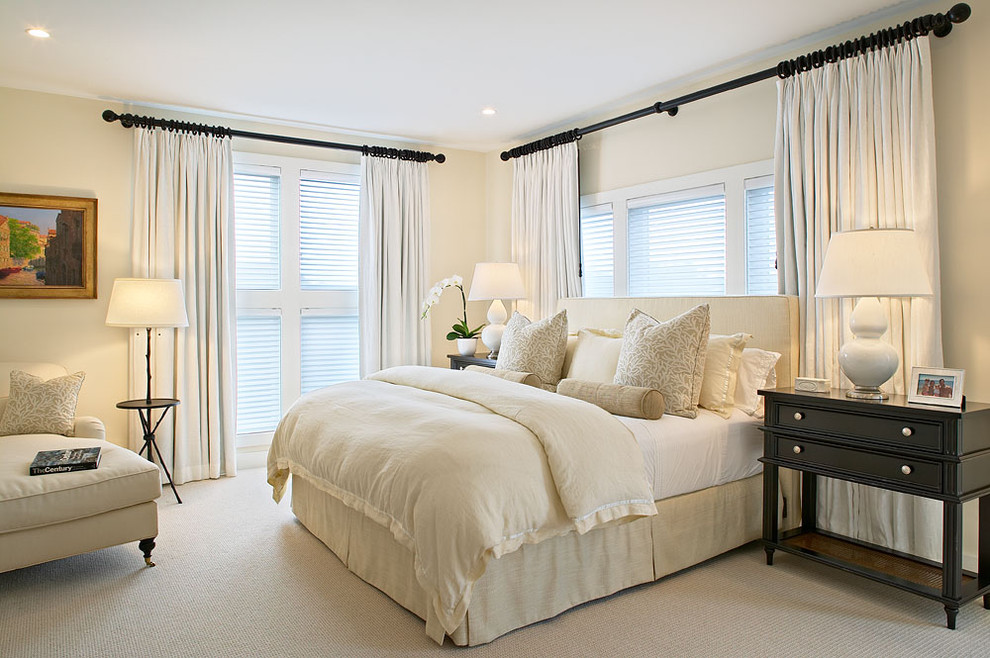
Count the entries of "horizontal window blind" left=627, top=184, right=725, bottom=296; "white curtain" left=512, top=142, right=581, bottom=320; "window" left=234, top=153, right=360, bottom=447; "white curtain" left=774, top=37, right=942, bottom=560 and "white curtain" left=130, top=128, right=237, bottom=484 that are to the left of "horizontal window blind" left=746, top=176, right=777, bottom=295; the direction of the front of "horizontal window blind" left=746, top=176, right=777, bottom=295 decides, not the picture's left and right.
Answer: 1

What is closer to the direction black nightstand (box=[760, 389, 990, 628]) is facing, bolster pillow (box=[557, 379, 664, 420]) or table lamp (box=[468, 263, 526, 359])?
the bolster pillow

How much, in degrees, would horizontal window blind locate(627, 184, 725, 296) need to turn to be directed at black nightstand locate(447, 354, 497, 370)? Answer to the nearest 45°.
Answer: approximately 45° to its right

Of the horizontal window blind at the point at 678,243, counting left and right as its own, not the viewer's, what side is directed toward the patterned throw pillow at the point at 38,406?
front

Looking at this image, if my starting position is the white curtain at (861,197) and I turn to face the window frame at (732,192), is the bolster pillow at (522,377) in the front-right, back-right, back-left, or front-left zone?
front-left

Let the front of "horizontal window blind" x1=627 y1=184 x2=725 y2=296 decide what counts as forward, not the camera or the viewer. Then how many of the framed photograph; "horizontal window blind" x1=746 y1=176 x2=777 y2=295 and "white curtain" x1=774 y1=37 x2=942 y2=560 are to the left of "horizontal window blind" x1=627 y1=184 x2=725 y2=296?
3

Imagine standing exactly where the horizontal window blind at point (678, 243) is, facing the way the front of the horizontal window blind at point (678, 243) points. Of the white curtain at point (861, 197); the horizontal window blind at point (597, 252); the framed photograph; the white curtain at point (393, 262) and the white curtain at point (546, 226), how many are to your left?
2

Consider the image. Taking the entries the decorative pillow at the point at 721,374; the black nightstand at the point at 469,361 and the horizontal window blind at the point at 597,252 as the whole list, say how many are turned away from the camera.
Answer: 0

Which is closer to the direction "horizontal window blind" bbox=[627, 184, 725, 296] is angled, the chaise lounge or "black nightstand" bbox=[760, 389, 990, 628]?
the chaise lounge

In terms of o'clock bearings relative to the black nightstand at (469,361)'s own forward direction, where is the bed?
The bed is roughly at 10 o'clock from the black nightstand.

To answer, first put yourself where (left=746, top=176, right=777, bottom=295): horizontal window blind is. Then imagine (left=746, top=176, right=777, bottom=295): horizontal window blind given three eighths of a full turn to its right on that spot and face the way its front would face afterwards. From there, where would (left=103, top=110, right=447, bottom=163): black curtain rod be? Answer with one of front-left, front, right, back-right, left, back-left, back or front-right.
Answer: left

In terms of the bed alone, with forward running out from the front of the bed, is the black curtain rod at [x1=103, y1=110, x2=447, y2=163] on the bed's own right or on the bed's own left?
on the bed's own right

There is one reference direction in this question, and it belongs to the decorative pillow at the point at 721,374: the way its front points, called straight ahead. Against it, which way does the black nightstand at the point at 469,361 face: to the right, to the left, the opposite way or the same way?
the same way

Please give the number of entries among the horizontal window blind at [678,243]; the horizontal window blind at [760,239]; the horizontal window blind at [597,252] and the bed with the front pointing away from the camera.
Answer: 0

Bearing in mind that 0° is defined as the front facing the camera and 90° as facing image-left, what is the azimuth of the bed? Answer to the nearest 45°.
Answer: approximately 45°

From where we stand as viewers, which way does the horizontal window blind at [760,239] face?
facing the viewer and to the left of the viewer

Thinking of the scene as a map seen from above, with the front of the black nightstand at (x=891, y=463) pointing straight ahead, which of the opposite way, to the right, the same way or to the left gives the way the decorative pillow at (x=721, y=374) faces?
the same way

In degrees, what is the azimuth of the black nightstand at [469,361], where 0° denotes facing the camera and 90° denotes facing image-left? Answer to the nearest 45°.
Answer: approximately 45°

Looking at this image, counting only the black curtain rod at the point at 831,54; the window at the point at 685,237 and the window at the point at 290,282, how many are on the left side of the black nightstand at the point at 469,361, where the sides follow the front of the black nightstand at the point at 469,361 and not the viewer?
2

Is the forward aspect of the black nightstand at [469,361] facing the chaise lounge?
yes

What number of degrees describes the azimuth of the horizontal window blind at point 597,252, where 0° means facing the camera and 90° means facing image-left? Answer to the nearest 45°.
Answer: approximately 45°

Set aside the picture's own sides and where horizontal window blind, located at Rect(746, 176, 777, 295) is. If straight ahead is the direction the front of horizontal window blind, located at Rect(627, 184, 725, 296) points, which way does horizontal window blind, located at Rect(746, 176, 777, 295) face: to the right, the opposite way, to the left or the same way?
the same way

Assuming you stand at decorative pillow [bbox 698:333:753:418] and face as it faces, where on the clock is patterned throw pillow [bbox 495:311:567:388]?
The patterned throw pillow is roughly at 2 o'clock from the decorative pillow.

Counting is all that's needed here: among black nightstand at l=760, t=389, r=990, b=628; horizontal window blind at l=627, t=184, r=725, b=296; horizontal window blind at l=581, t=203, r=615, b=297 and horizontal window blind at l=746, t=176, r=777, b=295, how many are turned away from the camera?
0
